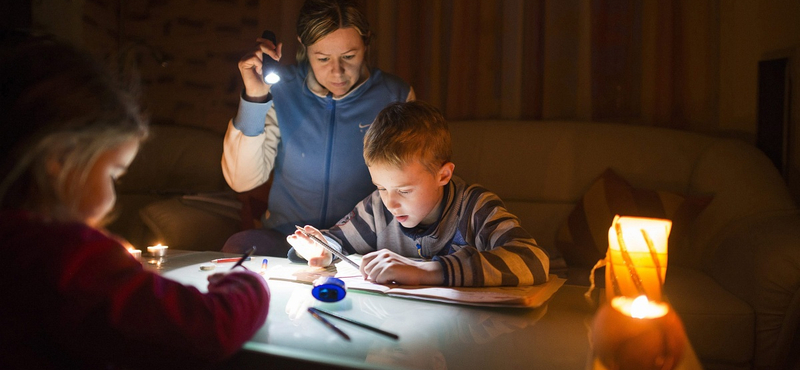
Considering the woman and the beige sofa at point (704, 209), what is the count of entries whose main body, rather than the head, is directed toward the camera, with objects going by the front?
2

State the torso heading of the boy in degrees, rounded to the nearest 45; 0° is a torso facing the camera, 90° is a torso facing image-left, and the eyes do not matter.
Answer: approximately 45°

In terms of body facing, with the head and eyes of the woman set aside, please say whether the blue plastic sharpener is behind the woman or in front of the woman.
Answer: in front

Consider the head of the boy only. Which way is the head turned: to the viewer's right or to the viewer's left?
to the viewer's left

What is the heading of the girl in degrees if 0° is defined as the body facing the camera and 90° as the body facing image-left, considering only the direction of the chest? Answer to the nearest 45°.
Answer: approximately 225°

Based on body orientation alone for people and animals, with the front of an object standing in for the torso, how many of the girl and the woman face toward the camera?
1

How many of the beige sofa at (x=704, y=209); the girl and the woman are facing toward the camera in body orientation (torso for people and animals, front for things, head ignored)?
2

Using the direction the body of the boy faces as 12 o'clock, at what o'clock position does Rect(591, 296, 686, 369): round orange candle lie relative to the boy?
The round orange candle is roughly at 10 o'clock from the boy.

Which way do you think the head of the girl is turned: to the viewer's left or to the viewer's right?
to the viewer's right

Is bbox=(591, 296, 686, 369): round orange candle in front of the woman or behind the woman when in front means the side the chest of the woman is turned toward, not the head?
in front
